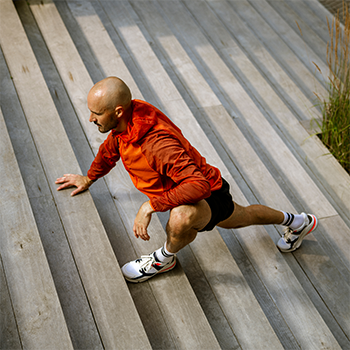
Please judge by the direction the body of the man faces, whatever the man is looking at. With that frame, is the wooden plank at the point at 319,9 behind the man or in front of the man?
behind

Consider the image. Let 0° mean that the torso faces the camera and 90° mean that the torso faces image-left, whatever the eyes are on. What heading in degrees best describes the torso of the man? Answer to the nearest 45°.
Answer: approximately 45°

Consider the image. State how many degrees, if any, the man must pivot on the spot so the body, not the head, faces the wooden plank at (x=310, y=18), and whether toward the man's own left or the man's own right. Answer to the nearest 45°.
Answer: approximately 135° to the man's own right

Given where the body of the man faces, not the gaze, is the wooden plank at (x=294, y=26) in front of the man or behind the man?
behind

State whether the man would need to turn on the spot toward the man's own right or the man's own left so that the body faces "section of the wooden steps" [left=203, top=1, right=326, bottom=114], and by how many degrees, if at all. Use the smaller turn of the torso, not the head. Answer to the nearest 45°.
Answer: approximately 135° to the man's own right
